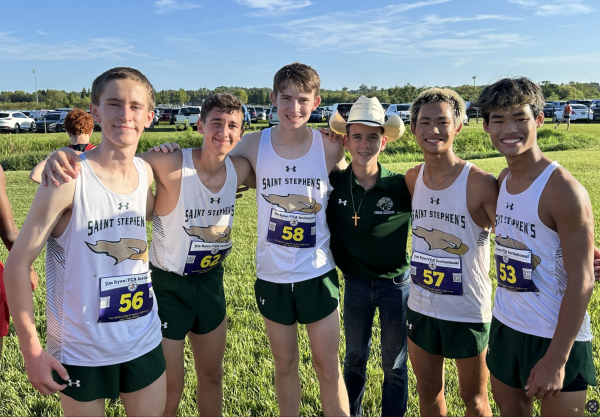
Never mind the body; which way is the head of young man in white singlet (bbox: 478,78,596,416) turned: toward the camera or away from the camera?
toward the camera

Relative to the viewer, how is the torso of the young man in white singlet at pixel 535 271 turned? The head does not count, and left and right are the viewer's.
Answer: facing the viewer and to the left of the viewer

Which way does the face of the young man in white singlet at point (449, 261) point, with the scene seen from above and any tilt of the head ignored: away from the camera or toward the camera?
toward the camera

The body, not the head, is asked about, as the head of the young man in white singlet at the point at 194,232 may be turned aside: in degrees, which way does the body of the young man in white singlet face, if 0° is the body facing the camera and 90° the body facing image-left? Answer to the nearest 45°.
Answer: approximately 315°

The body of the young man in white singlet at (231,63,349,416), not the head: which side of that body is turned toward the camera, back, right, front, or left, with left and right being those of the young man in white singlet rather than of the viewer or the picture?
front

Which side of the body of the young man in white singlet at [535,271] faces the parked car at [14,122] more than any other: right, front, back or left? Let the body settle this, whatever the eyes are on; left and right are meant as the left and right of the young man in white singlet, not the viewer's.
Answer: right

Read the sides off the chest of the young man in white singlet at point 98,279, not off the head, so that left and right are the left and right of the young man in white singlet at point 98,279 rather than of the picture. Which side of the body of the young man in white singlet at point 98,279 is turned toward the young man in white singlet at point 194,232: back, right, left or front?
left

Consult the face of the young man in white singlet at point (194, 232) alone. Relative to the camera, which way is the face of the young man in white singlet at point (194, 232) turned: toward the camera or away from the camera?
toward the camera

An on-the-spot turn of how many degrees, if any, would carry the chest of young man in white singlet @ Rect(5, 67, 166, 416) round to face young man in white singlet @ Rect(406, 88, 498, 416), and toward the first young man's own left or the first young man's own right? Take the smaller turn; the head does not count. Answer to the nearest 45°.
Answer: approximately 45° to the first young man's own left

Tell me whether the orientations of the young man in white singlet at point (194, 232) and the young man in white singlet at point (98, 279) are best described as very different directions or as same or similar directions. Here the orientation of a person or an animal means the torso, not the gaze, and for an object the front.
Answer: same or similar directions

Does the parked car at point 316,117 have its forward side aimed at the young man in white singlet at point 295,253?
yes

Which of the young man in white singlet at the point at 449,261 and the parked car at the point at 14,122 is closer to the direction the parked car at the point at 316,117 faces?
the young man in white singlet

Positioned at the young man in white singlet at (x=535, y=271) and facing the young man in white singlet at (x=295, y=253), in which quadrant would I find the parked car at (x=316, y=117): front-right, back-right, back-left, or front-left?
front-right
